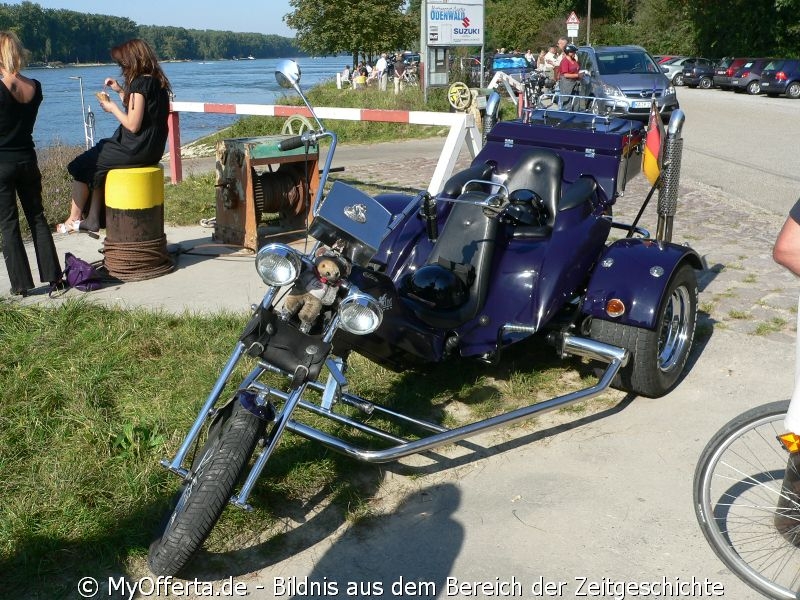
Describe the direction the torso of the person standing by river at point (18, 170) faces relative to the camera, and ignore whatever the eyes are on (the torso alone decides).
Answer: away from the camera

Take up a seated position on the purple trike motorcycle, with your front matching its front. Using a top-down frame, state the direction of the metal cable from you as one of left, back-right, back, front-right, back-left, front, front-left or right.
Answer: right

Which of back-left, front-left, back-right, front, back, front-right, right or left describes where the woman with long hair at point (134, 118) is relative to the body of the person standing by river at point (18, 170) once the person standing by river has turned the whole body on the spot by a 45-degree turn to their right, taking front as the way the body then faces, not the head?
front

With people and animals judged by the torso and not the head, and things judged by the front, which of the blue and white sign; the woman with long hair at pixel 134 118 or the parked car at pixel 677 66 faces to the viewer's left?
the woman with long hair

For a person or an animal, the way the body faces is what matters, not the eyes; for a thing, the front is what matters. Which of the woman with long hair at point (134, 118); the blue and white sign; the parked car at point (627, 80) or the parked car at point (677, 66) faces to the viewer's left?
the woman with long hair
